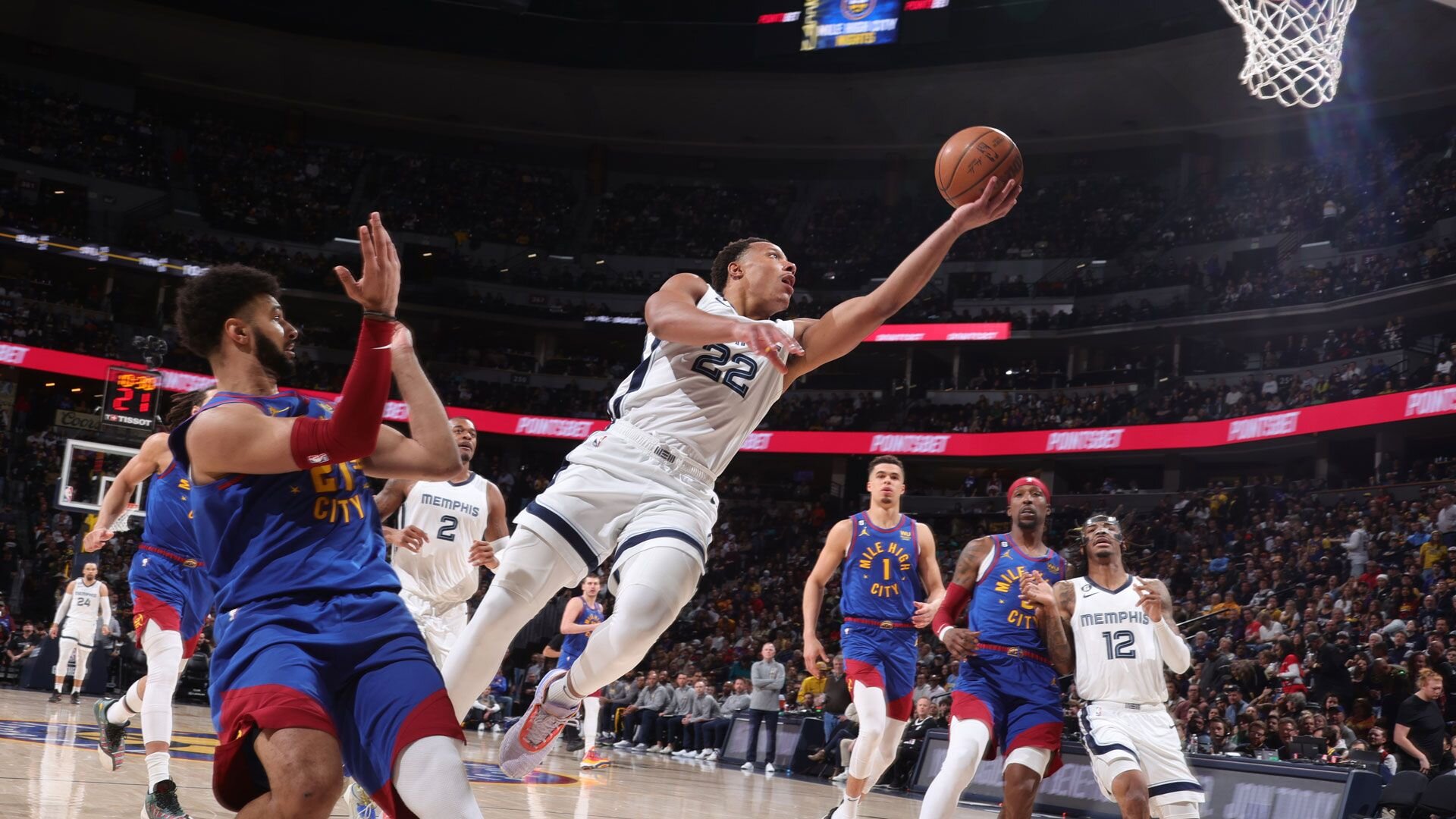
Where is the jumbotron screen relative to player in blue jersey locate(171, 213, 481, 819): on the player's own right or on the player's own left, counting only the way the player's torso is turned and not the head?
on the player's own left

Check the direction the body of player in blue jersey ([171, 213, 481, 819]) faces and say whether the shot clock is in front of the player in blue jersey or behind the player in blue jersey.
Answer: behind

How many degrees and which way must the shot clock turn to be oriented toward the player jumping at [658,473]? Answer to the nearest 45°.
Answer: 0° — it already faces them

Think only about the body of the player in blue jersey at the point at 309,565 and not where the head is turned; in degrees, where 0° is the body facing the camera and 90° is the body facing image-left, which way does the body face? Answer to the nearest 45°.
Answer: approximately 315°

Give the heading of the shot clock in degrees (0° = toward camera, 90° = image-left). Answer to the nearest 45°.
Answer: approximately 0°

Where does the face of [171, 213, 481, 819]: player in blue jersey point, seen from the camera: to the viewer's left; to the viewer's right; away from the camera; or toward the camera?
to the viewer's right

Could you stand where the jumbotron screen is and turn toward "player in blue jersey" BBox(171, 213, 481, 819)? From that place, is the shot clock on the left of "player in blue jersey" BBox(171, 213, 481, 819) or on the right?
right
